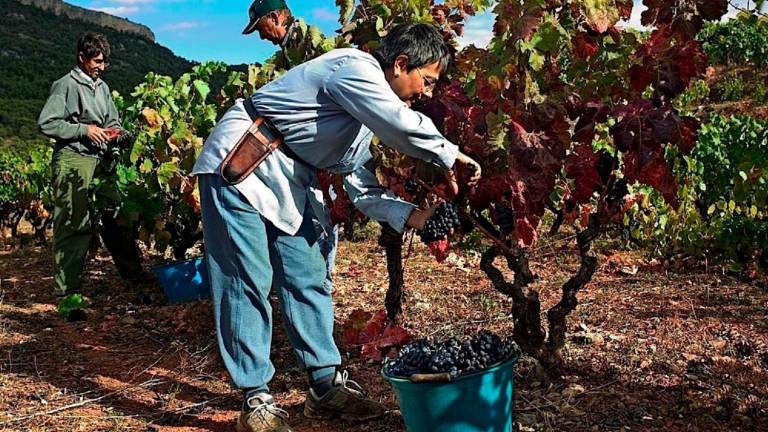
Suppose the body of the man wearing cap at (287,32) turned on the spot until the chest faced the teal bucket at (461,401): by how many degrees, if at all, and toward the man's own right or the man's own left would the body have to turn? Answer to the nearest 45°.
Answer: approximately 90° to the man's own left

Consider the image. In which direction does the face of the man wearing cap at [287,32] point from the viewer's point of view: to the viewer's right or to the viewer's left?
to the viewer's left

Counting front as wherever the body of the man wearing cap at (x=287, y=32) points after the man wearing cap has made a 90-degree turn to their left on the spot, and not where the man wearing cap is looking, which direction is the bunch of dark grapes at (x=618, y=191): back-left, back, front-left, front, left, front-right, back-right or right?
front-left

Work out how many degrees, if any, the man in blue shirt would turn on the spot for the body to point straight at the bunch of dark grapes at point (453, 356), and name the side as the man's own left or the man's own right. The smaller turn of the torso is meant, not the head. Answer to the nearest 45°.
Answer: approximately 45° to the man's own right

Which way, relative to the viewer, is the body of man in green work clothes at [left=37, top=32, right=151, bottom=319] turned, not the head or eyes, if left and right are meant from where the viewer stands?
facing the viewer and to the right of the viewer

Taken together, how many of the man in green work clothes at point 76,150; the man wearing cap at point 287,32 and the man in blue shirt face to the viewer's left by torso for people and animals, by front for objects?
1

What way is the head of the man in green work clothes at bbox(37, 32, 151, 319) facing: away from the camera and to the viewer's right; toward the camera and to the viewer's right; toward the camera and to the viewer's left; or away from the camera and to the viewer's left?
toward the camera and to the viewer's right

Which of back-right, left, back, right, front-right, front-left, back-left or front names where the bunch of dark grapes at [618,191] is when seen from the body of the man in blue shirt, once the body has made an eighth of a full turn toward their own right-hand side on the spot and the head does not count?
front-left

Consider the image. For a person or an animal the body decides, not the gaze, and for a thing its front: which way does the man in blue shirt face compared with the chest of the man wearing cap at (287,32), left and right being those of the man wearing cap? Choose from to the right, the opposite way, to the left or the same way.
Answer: the opposite way

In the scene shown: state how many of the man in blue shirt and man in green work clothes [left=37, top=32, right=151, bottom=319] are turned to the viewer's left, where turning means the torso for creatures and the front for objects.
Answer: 0

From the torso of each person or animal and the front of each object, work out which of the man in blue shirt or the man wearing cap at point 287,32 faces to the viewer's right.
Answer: the man in blue shirt

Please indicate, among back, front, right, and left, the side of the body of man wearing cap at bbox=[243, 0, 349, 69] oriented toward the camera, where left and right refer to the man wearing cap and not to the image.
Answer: left

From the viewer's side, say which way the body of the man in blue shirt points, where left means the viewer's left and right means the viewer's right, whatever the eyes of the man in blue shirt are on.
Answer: facing to the right of the viewer
